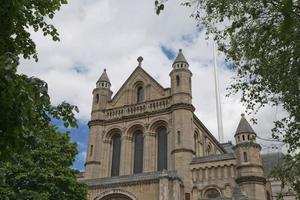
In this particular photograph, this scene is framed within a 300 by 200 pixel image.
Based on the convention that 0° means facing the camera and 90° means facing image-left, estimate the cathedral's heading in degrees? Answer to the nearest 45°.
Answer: approximately 45°
